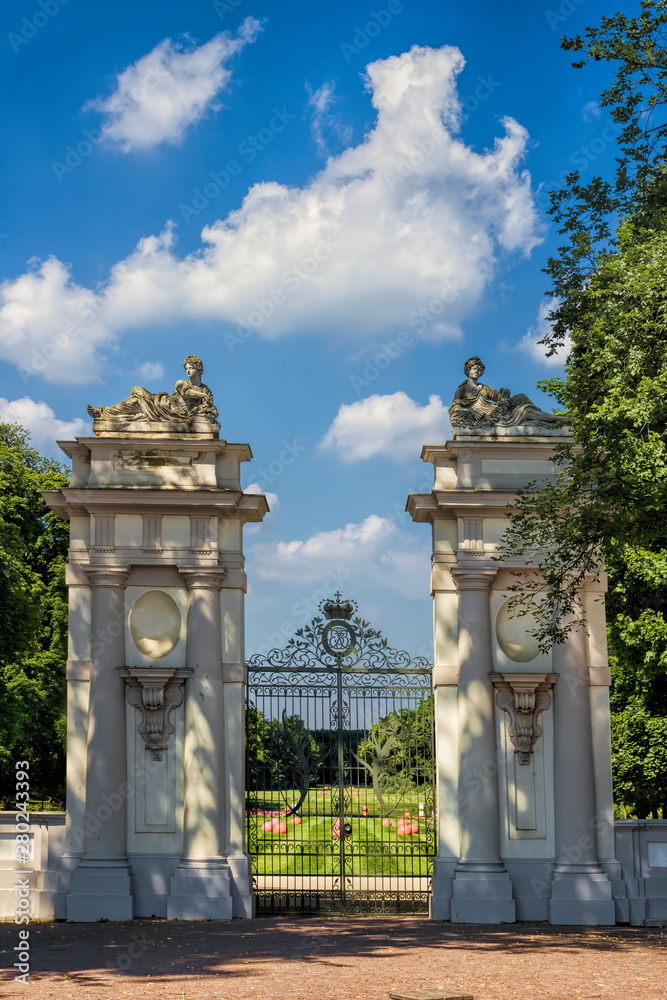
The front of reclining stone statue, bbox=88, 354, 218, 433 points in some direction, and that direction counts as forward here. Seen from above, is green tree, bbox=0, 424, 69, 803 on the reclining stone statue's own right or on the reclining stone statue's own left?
on the reclining stone statue's own right

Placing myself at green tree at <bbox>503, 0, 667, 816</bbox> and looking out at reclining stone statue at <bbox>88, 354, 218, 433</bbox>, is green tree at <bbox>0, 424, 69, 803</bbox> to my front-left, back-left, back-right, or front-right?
front-right

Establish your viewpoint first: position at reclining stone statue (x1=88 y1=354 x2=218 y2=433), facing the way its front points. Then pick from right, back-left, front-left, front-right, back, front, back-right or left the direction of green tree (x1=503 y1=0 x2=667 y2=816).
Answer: left

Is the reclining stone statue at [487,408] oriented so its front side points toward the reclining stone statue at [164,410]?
no

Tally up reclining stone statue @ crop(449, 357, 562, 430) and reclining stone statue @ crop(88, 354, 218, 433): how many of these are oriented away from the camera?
0

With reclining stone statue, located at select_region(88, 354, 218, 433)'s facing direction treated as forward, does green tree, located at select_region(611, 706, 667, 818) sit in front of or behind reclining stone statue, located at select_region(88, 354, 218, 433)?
behind

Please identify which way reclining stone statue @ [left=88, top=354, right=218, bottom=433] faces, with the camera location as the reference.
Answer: facing the viewer and to the left of the viewer

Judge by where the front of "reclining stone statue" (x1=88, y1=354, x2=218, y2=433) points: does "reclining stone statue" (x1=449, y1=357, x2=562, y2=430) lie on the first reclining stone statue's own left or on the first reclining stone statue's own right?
on the first reclining stone statue's own left

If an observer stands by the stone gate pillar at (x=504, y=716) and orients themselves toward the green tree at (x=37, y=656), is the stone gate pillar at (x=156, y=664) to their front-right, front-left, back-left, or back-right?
front-left
